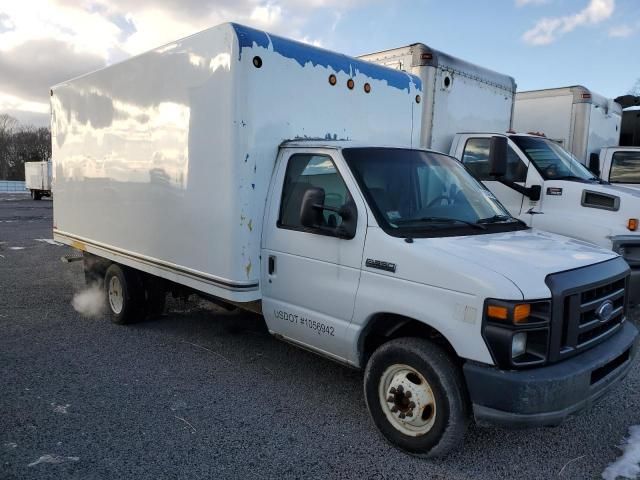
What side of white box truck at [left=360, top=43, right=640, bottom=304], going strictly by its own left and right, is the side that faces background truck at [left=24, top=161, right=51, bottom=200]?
back

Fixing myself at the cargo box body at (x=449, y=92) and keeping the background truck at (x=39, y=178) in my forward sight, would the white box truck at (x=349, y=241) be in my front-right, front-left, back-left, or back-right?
back-left

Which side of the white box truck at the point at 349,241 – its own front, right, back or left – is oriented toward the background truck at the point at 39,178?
back

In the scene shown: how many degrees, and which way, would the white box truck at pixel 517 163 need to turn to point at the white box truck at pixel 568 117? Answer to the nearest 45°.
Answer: approximately 135° to its left

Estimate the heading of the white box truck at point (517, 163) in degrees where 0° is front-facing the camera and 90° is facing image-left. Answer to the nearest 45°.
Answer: approximately 315°

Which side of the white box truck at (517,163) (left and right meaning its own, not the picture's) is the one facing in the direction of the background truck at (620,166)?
left

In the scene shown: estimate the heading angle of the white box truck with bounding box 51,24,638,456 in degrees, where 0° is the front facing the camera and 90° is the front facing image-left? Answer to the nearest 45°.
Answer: approximately 315°

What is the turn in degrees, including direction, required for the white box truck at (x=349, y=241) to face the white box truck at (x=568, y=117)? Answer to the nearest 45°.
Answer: approximately 90° to its left
